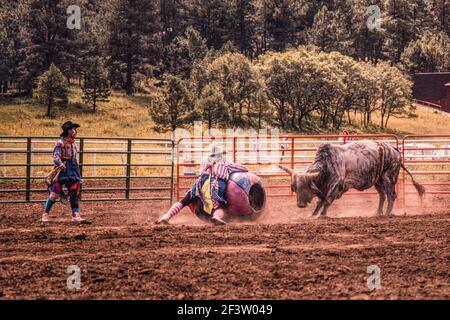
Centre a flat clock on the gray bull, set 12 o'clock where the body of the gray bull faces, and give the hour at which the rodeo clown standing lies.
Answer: The rodeo clown standing is roughly at 11 o'clock from the gray bull.

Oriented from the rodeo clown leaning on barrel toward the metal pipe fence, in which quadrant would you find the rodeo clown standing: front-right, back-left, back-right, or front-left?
front-left

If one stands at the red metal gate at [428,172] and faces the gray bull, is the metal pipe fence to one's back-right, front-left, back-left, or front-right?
front-right

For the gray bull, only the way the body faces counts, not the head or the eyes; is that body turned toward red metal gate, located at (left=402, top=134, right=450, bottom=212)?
no

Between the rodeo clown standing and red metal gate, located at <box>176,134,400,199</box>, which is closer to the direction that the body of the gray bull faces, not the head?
the rodeo clown standing

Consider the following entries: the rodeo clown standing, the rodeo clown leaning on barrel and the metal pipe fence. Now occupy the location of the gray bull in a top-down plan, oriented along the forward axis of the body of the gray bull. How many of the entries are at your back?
0

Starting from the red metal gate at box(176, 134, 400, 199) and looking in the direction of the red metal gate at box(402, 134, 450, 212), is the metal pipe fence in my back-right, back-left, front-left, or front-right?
back-right

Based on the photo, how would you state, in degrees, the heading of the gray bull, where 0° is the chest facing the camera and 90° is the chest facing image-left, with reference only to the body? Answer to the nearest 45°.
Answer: approximately 90°

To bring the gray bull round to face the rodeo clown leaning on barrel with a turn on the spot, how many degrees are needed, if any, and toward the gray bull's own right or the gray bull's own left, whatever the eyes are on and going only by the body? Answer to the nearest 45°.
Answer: approximately 45° to the gray bull's own left

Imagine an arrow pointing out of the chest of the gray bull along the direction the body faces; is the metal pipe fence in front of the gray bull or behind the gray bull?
in front
